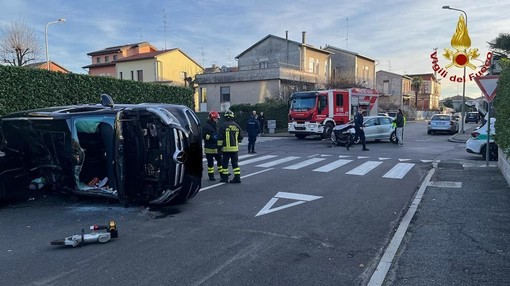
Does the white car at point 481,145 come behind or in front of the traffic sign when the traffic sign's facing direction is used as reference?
behind

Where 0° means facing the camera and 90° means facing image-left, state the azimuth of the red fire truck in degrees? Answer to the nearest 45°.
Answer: approximately 45°

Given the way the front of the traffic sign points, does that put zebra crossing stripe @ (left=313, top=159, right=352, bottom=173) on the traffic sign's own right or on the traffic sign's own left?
on the traffic sign's own right

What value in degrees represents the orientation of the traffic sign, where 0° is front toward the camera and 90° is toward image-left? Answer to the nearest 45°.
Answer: approximately 0°

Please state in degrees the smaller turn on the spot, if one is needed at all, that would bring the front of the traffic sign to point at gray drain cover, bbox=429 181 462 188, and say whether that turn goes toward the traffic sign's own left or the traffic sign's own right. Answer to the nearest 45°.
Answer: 0° — it already faces it

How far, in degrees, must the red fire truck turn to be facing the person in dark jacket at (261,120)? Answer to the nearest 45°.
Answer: approximately 90° to its right

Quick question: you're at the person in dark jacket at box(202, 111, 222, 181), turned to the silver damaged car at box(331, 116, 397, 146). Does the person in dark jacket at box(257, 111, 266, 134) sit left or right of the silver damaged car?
left

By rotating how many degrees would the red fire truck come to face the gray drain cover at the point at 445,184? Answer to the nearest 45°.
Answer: approximately 45° to its left

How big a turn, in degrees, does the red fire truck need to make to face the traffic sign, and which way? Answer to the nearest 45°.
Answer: approximately 90° to its left

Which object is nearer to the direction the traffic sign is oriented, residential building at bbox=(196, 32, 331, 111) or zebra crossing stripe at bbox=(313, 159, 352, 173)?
the zebra crossing stripe

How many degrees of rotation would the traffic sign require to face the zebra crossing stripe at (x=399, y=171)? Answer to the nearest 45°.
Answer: approximately 45° to its right

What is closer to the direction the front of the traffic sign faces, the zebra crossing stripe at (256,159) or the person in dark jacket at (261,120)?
the zebra crossing stripe
